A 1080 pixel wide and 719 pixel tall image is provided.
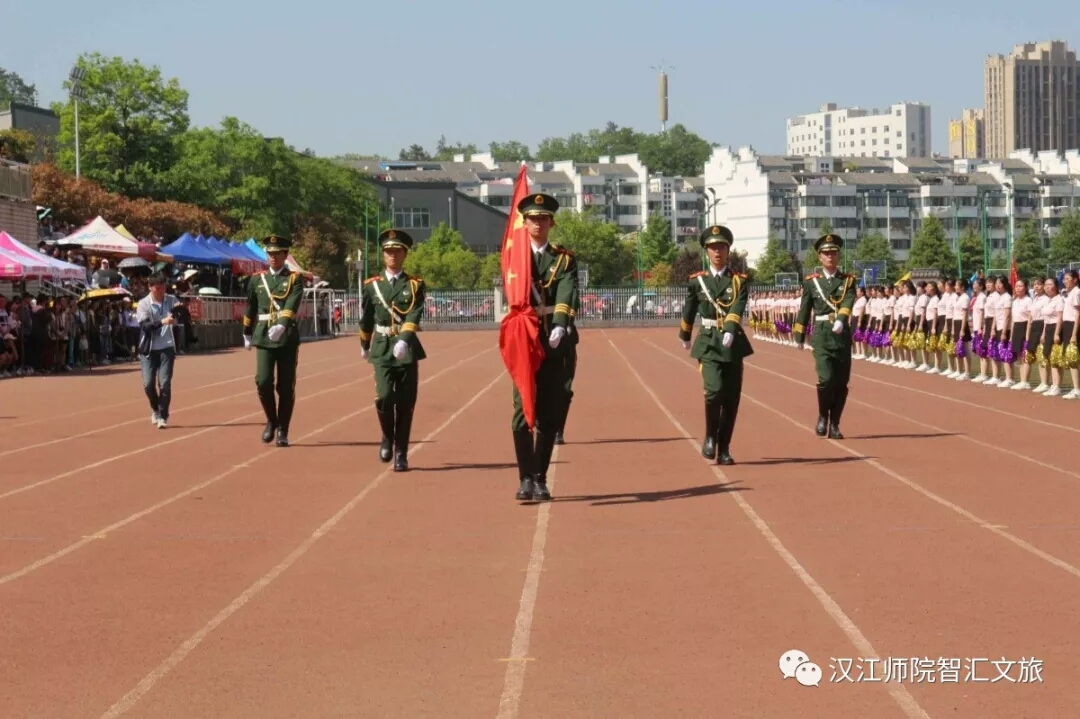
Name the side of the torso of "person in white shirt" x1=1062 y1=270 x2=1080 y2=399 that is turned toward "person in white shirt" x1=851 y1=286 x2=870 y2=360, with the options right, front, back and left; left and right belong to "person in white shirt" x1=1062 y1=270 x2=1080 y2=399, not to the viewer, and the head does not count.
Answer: right

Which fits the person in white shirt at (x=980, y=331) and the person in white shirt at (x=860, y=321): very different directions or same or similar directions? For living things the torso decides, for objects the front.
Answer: same or similar directions

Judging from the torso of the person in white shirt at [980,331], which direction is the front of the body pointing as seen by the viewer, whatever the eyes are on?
to the viewer's left

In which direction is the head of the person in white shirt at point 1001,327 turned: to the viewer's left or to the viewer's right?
to the viewer's left

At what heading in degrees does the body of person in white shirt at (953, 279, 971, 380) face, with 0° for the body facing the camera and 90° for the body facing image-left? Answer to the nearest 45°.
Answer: approximately 90°

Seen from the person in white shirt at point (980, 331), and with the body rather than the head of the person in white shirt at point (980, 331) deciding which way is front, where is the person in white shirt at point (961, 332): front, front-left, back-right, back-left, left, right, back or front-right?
right

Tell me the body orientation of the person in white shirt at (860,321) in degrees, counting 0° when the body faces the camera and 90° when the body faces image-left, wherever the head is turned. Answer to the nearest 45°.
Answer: approximately 90°

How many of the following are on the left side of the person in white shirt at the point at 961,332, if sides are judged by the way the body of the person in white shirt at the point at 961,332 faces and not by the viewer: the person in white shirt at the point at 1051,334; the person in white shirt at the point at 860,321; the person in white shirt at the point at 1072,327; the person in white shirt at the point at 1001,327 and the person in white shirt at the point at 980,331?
4

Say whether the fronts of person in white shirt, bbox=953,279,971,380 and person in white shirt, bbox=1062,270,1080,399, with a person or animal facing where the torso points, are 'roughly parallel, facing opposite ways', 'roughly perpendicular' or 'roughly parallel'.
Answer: roughly parallel

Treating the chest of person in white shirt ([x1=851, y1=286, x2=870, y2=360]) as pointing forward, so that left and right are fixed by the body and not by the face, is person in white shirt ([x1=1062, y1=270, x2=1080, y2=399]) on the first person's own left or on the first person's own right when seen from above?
on the first person's own left

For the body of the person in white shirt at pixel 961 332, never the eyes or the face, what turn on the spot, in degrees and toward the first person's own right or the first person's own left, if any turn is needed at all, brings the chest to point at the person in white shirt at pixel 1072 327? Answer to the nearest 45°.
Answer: approximately 90° to the first person's own left

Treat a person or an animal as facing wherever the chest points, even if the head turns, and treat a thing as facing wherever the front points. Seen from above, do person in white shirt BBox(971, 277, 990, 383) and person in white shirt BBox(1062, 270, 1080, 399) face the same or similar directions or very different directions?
same or similar directions

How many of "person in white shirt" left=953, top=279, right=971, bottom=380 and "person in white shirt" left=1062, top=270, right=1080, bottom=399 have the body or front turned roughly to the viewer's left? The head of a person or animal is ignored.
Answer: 2

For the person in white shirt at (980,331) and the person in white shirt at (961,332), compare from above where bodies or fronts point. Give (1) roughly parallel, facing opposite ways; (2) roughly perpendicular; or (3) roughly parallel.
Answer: roughly parallel

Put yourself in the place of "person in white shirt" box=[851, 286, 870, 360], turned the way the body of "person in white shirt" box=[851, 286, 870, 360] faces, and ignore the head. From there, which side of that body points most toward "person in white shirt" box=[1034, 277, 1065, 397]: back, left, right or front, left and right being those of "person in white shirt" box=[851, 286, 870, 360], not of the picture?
left

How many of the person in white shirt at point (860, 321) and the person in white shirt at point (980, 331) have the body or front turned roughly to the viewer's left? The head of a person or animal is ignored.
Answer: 2

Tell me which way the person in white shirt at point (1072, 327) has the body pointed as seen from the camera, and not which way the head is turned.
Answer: to the viewer's left

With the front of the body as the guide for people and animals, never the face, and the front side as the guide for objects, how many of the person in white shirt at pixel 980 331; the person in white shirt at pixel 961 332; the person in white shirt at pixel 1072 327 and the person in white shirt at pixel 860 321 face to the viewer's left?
4
